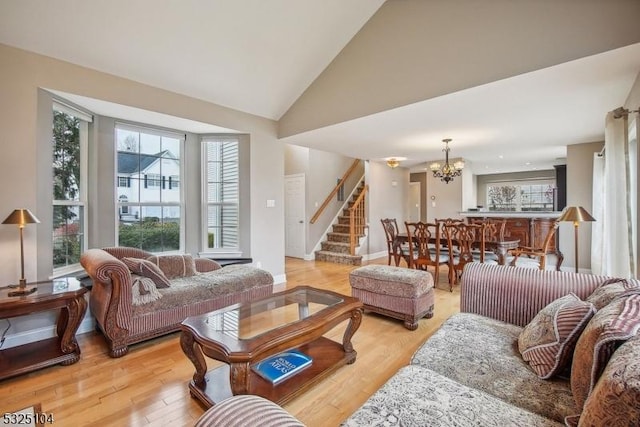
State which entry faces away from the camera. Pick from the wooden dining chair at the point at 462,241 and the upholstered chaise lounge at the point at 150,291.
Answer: the wooden dining chair

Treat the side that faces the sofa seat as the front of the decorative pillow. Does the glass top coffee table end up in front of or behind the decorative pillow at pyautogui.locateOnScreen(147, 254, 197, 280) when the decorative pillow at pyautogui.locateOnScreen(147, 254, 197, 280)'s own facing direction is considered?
in front

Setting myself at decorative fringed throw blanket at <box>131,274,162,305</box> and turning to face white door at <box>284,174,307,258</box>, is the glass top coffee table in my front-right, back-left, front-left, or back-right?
back-right

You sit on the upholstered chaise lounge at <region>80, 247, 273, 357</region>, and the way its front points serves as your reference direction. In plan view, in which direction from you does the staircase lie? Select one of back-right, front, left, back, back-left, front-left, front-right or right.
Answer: left

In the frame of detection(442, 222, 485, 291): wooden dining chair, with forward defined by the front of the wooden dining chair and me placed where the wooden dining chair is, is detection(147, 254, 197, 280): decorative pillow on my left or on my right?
on my left

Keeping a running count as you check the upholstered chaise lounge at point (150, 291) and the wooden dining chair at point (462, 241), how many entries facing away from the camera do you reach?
1

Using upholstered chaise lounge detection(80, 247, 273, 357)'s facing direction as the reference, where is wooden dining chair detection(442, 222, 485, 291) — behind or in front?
in front

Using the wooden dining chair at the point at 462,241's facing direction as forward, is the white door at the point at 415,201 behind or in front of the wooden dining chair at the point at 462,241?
in front

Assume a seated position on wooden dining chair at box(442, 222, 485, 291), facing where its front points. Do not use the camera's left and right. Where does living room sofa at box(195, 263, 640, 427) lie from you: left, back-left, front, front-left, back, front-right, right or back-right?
back

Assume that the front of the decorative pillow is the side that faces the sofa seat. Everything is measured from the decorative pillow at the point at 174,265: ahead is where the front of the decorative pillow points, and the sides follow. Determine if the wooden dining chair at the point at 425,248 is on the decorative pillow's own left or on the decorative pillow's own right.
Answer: on the decorative pillow's own left

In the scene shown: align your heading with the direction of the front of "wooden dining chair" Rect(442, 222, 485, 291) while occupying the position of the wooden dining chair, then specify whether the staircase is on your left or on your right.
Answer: on your left

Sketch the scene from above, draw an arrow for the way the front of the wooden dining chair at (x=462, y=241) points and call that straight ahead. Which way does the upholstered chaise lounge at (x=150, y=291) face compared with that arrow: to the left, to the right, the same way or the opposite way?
to the right

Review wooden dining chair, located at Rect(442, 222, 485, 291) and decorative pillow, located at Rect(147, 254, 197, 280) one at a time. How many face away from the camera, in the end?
1

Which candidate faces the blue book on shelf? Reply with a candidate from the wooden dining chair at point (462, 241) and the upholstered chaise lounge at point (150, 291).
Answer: the upholstered chaise lounge

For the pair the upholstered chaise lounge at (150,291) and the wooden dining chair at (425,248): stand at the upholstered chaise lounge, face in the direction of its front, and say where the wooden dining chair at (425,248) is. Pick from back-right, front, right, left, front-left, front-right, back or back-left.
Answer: front-left

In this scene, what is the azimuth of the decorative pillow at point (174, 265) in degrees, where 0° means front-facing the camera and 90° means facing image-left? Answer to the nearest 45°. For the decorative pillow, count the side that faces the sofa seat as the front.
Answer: approximately 0°

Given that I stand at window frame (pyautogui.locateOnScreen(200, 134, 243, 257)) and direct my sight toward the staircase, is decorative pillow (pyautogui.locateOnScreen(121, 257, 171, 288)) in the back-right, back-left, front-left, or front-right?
back-right

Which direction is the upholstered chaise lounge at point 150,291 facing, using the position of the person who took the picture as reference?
facing the viewer and to the right of the viewer

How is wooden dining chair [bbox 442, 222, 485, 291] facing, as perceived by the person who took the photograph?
facing away from the viewer

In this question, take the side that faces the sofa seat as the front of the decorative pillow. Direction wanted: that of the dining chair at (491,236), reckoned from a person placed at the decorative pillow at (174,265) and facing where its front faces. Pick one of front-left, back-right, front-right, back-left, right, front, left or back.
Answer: left

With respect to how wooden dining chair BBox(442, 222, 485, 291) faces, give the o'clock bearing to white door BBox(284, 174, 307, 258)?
The white door is roughly at 10 o'clock from the wooden dining chair.
